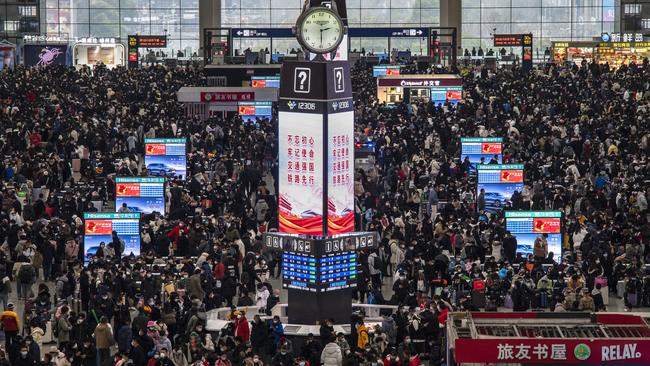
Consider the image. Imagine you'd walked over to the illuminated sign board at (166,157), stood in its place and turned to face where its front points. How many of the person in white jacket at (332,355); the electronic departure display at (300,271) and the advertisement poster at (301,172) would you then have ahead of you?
3

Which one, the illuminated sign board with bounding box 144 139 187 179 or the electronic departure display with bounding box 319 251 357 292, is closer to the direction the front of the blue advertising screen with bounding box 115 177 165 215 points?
the electronic departure display

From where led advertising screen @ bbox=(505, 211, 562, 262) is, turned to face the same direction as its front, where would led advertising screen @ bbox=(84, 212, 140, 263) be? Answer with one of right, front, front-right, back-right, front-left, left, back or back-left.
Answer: right

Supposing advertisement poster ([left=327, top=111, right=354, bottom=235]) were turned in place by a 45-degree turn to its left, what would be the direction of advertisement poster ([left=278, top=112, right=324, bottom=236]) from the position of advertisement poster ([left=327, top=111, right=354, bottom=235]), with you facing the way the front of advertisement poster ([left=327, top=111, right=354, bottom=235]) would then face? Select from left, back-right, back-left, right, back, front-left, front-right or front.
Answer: back

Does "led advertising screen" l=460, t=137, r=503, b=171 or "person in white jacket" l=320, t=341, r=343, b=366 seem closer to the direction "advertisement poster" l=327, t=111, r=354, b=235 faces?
the person in white jacket

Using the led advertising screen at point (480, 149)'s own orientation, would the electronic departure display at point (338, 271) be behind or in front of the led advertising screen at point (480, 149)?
in front

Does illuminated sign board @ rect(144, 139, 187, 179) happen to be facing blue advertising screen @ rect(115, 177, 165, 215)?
yes

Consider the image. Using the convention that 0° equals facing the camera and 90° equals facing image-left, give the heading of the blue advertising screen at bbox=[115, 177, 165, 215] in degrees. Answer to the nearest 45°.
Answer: approximately 0°

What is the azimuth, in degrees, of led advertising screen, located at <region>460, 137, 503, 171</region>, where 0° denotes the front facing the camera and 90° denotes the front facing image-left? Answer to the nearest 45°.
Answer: approximately 0°

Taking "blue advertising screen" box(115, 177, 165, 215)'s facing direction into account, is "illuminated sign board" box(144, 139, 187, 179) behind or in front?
behind

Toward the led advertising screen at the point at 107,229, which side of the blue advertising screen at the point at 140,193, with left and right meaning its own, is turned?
front

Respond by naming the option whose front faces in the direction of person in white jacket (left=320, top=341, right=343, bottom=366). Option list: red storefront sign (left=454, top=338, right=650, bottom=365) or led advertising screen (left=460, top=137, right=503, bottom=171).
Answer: the led advertising screen

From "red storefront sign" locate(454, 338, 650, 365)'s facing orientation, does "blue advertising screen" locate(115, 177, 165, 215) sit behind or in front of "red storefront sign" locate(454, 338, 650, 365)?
behind
